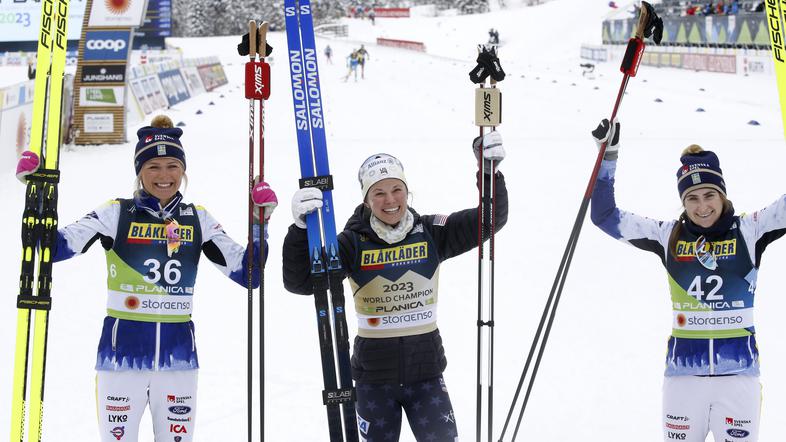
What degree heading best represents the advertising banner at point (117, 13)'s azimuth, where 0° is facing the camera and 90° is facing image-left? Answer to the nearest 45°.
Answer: approximately 0°

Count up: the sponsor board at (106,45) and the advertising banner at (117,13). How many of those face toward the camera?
2

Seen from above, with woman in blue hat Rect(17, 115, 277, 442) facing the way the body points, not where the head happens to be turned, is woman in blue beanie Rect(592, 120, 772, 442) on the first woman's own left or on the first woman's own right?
on the first woman's own left

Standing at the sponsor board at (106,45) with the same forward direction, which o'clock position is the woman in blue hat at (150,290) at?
The woman in blue hat is roughly at 12 o'clock from the sponsor board.

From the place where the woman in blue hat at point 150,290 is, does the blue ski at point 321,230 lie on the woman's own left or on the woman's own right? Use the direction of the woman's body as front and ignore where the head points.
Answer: on the woman's own left
